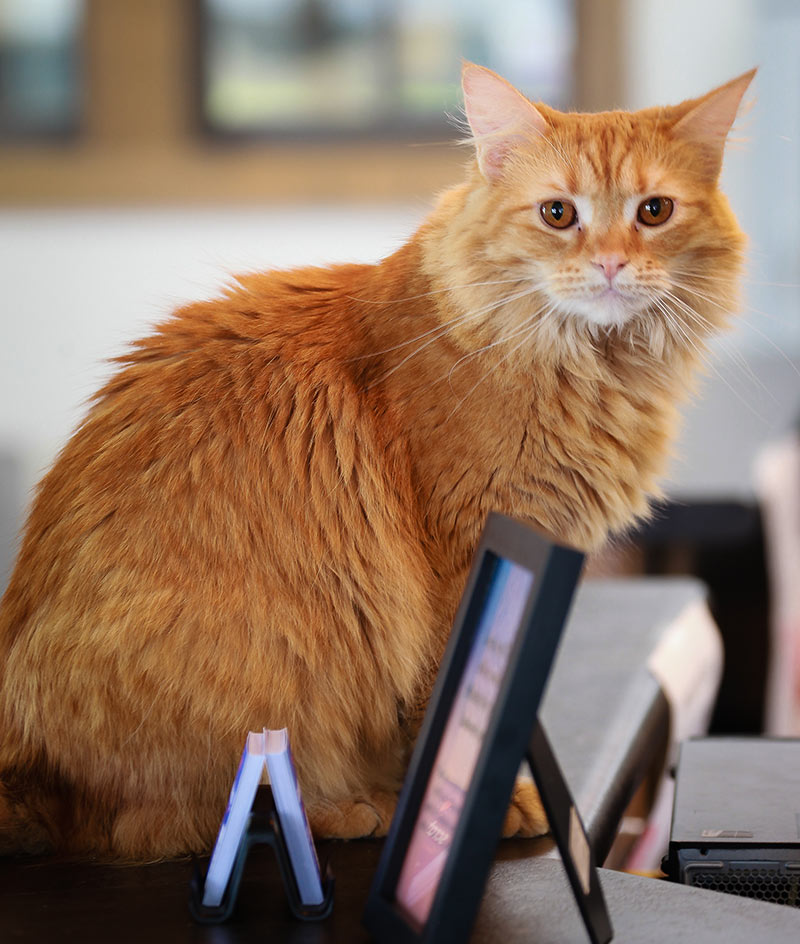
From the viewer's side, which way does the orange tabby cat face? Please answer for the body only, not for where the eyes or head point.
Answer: to the viewer's right
